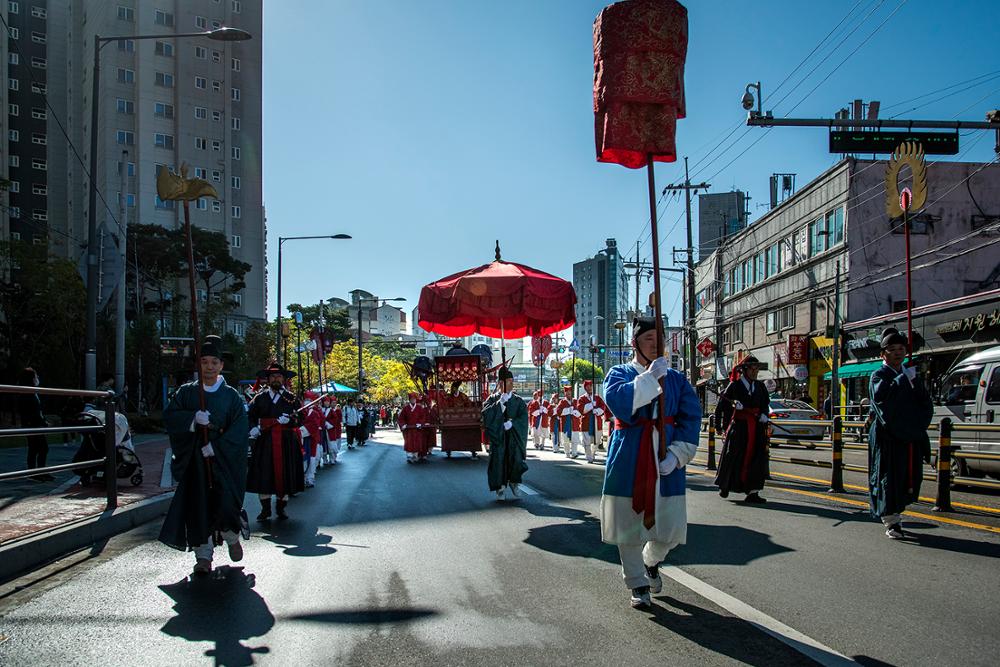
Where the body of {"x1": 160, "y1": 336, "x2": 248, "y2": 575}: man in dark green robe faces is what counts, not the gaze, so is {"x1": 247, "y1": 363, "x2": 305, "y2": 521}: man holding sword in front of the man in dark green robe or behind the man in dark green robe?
behind

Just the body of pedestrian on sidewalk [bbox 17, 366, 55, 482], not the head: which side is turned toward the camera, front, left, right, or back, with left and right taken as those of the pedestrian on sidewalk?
right

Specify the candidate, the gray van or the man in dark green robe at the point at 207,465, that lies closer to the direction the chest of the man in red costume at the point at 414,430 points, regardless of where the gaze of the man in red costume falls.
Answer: the man in dark green robe

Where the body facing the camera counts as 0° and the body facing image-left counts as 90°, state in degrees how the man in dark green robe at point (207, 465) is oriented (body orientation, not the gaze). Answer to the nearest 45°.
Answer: approximately 0°
